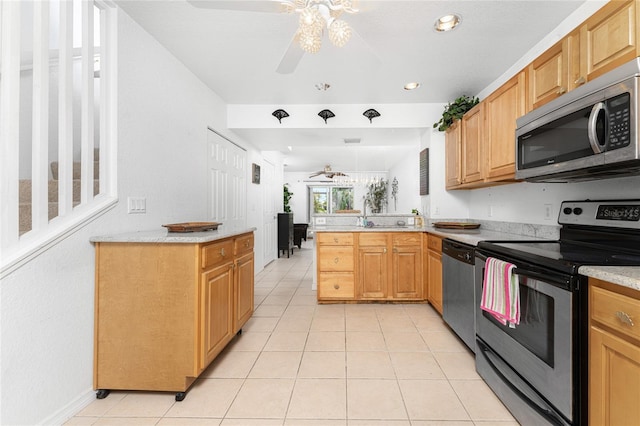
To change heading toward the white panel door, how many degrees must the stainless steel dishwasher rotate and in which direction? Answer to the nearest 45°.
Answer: approximately 45° to its right

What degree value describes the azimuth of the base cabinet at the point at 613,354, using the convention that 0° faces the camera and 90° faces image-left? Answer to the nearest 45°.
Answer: approximately 45°

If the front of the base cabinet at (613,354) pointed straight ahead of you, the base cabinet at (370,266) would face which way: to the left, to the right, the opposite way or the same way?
to the left

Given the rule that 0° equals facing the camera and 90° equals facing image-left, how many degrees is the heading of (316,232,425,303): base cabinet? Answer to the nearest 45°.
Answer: approximately 0°

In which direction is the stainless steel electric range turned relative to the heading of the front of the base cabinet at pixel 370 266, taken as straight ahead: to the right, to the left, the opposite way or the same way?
to the right

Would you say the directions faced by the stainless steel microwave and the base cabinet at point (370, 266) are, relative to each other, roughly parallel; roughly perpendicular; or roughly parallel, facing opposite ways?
roughly perpendicular

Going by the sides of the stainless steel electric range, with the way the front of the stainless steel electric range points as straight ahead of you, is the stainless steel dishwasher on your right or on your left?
on your right

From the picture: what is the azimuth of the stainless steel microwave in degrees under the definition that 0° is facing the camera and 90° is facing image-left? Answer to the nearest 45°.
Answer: approximately 45°
